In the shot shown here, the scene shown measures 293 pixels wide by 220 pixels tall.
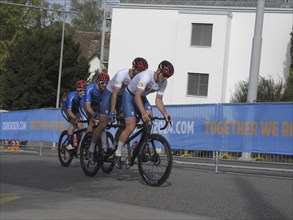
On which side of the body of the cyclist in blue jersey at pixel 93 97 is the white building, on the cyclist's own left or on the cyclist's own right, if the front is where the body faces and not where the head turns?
on the cyclist's own left

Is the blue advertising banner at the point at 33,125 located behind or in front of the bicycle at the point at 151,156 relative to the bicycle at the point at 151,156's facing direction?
behind

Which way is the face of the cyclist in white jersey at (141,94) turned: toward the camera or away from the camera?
toward the camera

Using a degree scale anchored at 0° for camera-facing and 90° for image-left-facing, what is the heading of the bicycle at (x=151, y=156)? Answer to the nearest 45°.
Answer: approximately 315°

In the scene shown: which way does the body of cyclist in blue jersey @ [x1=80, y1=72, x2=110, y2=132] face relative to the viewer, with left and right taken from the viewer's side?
facing the viewer and to the right of the viewer

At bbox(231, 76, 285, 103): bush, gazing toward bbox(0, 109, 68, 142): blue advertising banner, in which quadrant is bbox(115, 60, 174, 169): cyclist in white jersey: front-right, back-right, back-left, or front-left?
front-left

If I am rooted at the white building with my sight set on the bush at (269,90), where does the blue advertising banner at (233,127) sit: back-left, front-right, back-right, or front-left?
front-right

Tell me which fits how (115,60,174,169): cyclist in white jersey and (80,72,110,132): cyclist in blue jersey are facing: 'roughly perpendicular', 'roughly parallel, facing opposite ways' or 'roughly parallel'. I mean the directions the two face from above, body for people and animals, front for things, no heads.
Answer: roughly parallel

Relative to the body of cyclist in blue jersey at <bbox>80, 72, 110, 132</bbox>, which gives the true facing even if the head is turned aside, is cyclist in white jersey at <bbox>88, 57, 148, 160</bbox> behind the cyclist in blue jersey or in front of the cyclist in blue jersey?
in front

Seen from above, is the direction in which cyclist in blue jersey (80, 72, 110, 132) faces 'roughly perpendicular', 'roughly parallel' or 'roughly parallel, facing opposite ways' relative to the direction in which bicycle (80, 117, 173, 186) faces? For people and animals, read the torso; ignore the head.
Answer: roughly parallel
